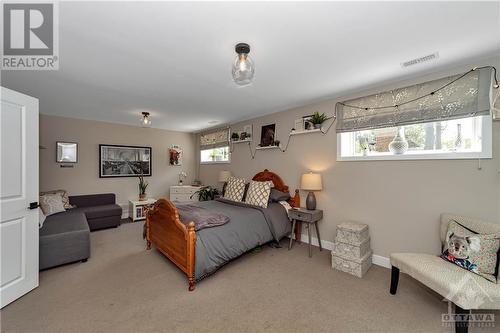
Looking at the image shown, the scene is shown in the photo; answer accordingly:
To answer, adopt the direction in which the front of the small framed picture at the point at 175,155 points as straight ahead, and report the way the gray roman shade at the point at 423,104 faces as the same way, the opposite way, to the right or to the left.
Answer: to the right

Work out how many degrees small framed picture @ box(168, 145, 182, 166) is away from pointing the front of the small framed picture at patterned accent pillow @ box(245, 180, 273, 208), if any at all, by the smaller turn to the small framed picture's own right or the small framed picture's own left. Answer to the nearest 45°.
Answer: approximately 45° to the small framed picture's own left

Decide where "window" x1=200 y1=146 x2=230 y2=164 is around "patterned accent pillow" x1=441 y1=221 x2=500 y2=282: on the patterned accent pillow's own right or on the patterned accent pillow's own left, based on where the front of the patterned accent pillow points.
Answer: on the patterned accent pillow's own right

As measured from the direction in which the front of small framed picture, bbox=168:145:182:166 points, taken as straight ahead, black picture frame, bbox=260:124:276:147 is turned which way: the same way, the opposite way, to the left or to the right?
to the right

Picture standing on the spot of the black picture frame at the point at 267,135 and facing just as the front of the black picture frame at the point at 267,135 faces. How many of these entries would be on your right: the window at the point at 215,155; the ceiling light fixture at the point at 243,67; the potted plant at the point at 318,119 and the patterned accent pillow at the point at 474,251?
1

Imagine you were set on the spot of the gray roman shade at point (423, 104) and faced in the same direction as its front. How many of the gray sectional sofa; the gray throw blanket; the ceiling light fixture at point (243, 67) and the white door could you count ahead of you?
4

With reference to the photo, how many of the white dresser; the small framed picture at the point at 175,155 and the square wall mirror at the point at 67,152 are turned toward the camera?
3

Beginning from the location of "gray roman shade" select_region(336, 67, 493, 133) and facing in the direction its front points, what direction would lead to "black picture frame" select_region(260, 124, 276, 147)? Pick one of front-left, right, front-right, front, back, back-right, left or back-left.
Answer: front-right

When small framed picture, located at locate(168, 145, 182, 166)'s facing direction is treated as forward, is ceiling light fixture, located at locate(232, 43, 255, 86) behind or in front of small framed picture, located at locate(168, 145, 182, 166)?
in front

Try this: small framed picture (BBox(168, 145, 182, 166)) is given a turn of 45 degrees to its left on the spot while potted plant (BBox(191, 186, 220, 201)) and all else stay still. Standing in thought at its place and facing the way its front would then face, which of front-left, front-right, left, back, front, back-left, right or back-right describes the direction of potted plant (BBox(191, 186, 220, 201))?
front

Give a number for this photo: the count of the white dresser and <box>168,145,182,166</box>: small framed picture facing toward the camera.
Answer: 2

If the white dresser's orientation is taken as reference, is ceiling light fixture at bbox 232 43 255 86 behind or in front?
in front

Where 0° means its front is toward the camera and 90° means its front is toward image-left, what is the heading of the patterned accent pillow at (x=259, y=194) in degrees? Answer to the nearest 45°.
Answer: approximately 45°
